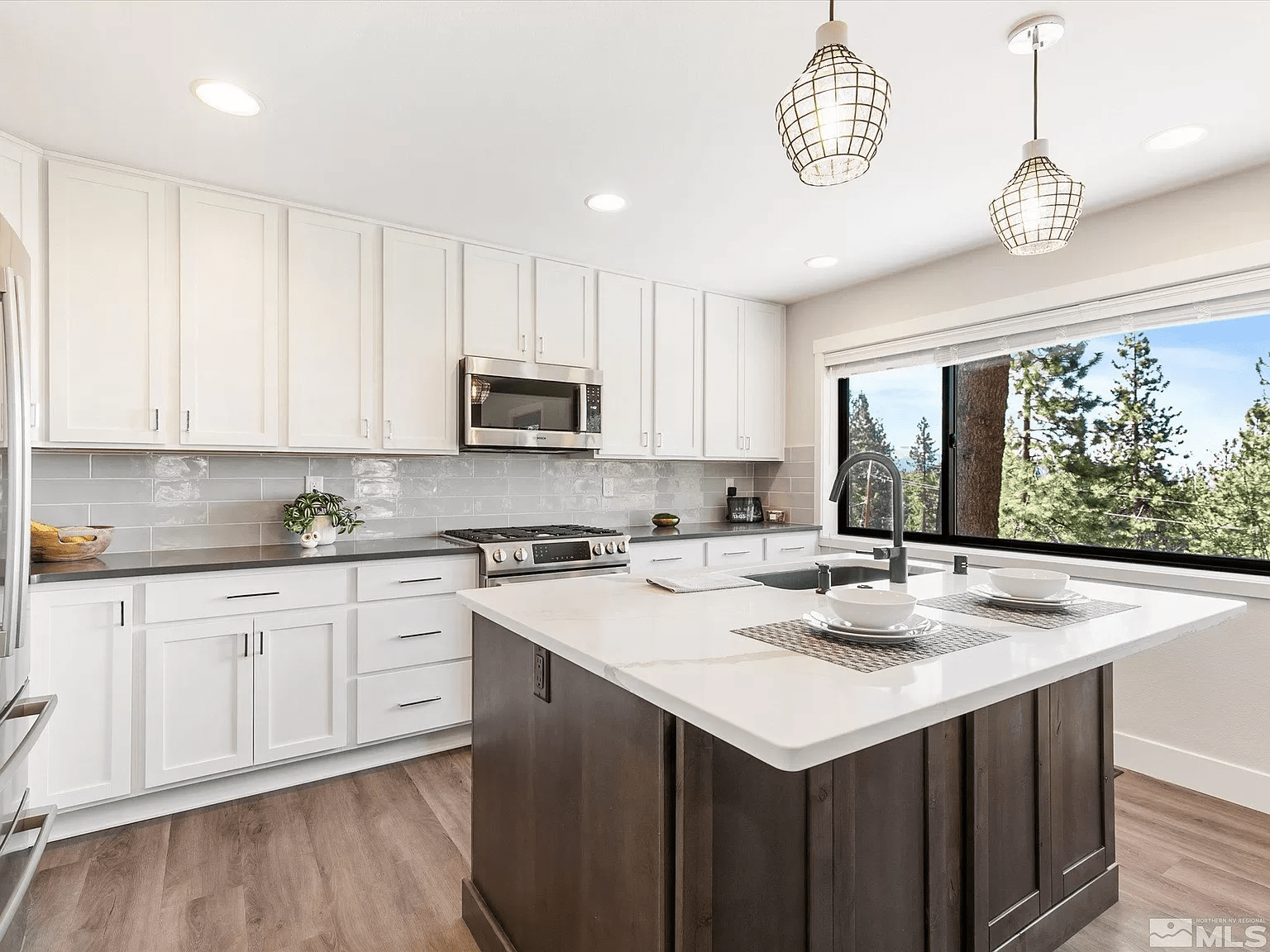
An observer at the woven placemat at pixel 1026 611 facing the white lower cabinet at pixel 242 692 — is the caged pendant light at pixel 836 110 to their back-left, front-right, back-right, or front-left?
front-left

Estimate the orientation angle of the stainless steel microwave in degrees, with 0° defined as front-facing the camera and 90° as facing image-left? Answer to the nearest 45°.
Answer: approximately 315°

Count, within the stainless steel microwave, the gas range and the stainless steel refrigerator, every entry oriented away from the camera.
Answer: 0

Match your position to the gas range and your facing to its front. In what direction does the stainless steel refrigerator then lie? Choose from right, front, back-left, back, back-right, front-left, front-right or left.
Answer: right

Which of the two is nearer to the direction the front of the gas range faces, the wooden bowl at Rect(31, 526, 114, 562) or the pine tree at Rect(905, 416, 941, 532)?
the pine tree

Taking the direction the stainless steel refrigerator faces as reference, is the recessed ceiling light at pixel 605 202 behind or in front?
in front

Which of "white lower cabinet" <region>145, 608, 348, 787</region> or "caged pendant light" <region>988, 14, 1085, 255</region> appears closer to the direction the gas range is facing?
the caged pendant light

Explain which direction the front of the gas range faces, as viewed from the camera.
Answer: facing the viewer and to the right of the viewer

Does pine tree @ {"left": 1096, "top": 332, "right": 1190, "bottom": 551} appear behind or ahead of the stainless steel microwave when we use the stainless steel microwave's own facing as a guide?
ahead

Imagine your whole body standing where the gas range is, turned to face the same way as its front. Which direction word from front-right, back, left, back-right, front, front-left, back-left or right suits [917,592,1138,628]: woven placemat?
front

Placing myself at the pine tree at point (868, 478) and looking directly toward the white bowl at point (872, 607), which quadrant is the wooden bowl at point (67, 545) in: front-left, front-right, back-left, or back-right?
front-right

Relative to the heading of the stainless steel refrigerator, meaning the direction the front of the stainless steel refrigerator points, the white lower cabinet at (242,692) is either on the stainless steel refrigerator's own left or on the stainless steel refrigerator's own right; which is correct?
on the stainless steel refrigerator's own left

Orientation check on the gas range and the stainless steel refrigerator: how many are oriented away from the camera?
0

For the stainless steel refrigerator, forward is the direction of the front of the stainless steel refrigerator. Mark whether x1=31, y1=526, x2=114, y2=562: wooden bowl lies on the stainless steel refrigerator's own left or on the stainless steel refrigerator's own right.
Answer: on the stainless steel refrigerator's own left

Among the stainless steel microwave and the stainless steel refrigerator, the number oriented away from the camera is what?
0
